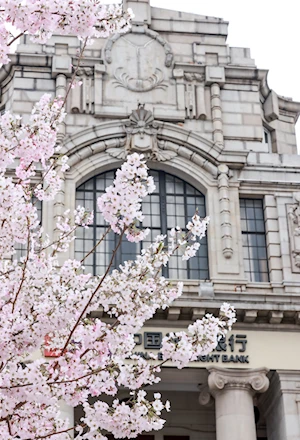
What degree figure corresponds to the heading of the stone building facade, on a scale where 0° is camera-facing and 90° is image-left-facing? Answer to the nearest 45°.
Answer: approximately 0°

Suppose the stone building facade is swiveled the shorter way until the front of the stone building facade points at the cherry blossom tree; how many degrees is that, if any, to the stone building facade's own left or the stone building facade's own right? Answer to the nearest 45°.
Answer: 0° — it already faces it
